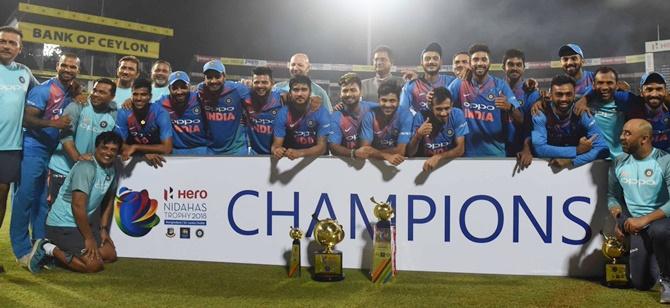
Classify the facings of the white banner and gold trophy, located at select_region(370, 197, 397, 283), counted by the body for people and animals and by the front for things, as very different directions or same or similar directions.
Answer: same or similar directions

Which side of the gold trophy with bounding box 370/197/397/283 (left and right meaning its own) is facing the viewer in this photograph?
front

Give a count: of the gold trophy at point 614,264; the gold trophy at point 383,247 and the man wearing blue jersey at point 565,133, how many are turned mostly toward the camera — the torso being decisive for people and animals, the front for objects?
3

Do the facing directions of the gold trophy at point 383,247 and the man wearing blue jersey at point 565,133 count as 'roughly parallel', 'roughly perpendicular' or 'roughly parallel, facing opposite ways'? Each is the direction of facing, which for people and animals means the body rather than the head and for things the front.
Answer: roughly parallel

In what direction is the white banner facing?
toward the camera

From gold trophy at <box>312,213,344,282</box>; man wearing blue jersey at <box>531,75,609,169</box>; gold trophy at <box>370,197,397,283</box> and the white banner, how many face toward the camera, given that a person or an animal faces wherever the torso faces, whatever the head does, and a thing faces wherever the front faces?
4

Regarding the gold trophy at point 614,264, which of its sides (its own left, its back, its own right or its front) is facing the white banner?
right

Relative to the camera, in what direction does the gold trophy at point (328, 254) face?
facing the viewer

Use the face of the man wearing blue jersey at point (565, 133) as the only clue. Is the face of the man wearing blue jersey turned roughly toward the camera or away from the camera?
toward the camera

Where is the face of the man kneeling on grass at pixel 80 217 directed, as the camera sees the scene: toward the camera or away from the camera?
toward the camera
